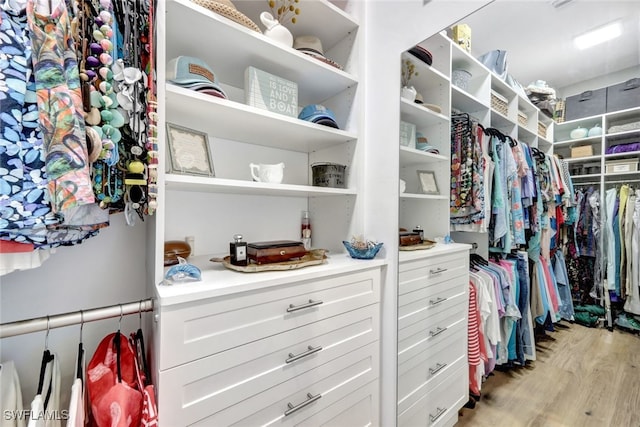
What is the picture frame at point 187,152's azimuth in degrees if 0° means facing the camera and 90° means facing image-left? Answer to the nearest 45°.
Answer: approximately 315°

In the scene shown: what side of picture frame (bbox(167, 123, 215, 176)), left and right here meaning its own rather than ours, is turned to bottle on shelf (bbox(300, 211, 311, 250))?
left

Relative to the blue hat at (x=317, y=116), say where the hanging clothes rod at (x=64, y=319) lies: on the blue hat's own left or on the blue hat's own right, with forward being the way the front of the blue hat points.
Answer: on the blue hat's own right
